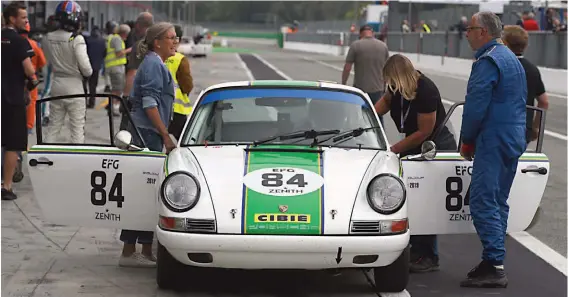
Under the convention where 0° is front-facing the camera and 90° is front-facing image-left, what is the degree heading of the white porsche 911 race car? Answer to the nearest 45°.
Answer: approximately 0°

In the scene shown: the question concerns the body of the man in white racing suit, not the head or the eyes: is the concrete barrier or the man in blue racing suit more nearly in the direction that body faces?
the concrete barrier

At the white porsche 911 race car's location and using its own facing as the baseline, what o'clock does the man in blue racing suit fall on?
The man in blue racing suit is roughly at 9 o'clock from the white porsche 911 race car.

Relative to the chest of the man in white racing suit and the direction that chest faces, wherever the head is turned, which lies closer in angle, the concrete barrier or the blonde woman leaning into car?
the concrete barrier

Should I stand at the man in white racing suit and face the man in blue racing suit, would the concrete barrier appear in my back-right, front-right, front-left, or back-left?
back-left

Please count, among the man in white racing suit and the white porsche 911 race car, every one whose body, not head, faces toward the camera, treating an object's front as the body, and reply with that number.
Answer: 1

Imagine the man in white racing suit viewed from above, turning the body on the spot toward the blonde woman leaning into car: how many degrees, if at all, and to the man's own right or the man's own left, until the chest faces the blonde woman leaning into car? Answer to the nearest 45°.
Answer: approximately 90° to the man's own right

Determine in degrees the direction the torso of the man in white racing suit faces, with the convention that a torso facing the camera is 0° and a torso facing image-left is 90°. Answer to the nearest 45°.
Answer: approximately 225°

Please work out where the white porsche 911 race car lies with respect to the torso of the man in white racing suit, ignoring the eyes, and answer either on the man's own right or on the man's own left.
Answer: on the man's own right

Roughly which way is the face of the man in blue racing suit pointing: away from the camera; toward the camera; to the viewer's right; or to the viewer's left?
to the viewer's left

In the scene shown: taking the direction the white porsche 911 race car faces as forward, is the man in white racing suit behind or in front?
behind

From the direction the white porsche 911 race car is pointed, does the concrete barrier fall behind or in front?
behind
